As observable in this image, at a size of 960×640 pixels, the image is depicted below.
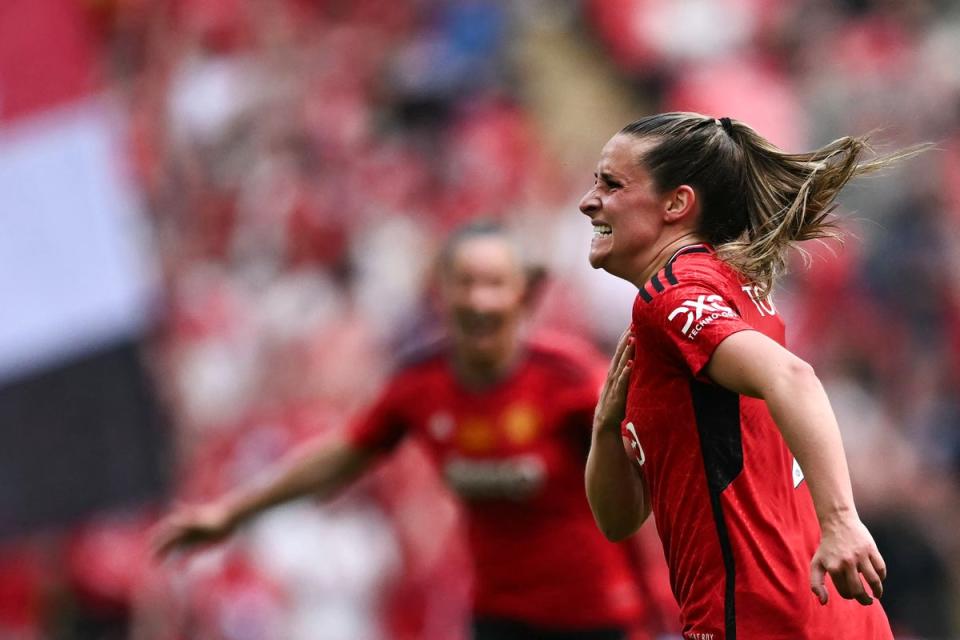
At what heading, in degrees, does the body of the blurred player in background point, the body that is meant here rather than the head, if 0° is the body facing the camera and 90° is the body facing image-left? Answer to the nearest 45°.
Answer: approximately 0°

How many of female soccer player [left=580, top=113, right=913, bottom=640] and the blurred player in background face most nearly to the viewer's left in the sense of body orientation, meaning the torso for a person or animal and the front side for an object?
1

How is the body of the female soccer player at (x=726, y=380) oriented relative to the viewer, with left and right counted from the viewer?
facing to the left of the viewer

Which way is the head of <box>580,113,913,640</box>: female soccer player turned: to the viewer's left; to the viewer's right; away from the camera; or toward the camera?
to the viewer's left

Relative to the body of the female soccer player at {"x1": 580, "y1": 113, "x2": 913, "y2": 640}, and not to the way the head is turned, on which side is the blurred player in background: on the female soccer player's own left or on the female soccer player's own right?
on the female soccer player's own right

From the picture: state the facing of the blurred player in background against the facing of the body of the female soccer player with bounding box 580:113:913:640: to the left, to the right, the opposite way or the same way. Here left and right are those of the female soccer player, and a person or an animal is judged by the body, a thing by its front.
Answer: to the left

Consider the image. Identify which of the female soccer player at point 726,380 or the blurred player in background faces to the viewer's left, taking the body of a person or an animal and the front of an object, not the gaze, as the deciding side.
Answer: the female soccer player
